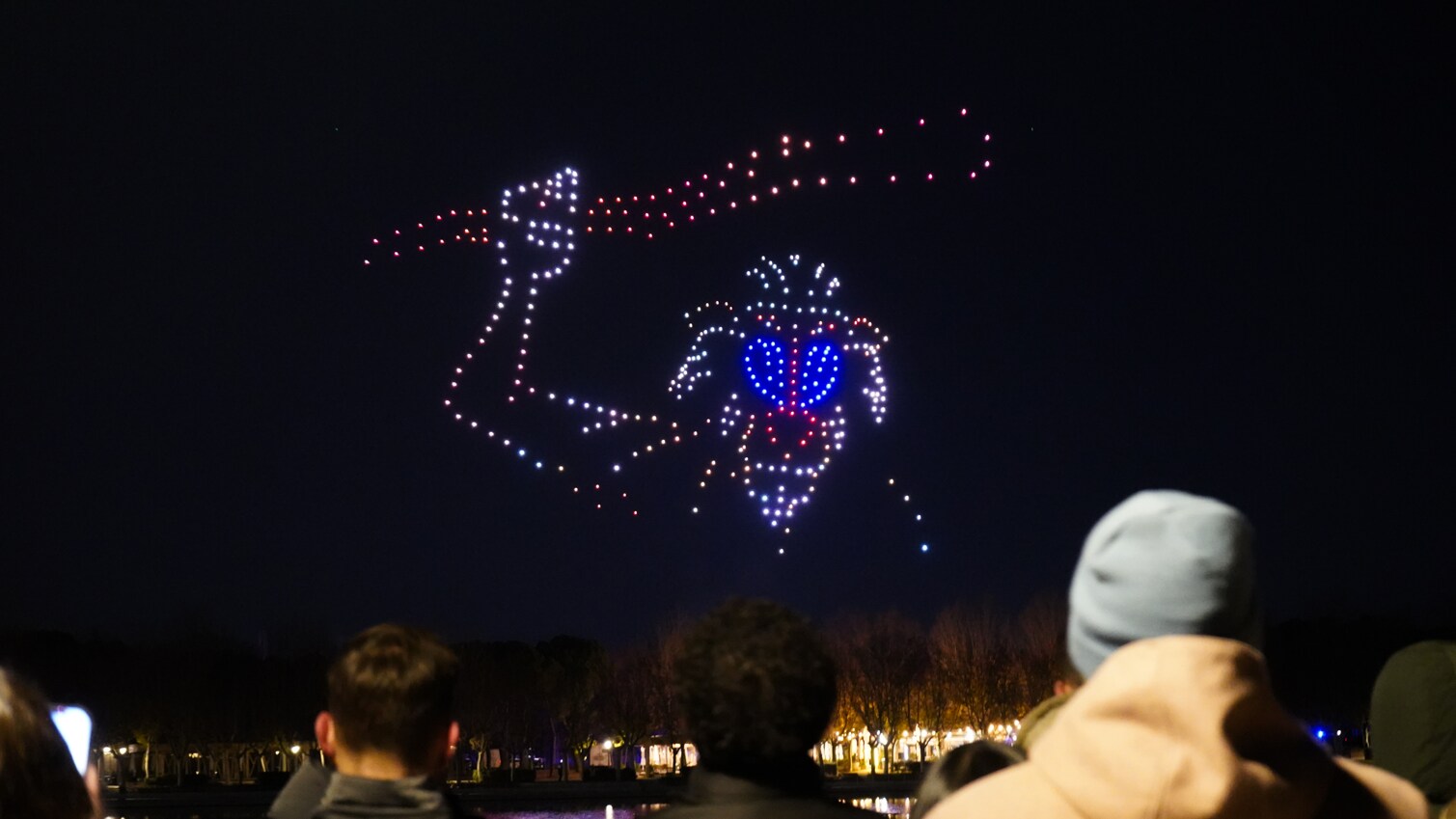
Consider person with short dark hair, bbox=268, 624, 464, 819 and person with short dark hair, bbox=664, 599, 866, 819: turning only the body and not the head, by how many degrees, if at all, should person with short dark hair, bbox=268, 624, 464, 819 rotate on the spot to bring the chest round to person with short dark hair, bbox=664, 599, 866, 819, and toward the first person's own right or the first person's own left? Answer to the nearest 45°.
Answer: approximately 135° to the first person's own right

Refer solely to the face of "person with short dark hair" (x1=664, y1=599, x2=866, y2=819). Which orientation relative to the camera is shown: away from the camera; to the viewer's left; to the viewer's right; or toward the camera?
away from the camera

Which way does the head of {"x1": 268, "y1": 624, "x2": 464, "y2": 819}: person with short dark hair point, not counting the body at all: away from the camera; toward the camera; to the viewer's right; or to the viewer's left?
away from the camera

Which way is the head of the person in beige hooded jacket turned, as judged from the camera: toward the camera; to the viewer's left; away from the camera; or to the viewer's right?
away from the camera

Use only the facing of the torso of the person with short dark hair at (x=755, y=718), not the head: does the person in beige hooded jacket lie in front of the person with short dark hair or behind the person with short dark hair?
behind

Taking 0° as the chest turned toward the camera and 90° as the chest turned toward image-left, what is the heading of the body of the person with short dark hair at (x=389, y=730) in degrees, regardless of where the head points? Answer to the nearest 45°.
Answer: approximately 180°

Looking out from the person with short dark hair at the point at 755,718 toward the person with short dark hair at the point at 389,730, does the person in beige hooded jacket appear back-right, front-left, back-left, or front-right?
back-left

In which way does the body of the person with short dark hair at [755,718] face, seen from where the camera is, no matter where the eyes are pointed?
away from the camera

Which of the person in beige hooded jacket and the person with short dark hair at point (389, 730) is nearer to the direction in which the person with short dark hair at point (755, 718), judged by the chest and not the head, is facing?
the person with short dark hair

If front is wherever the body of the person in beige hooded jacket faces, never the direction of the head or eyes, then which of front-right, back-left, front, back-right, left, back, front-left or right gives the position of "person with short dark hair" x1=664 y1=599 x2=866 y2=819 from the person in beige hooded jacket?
front-left

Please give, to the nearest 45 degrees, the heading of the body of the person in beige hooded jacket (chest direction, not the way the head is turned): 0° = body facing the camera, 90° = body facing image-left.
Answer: approximately 180°
